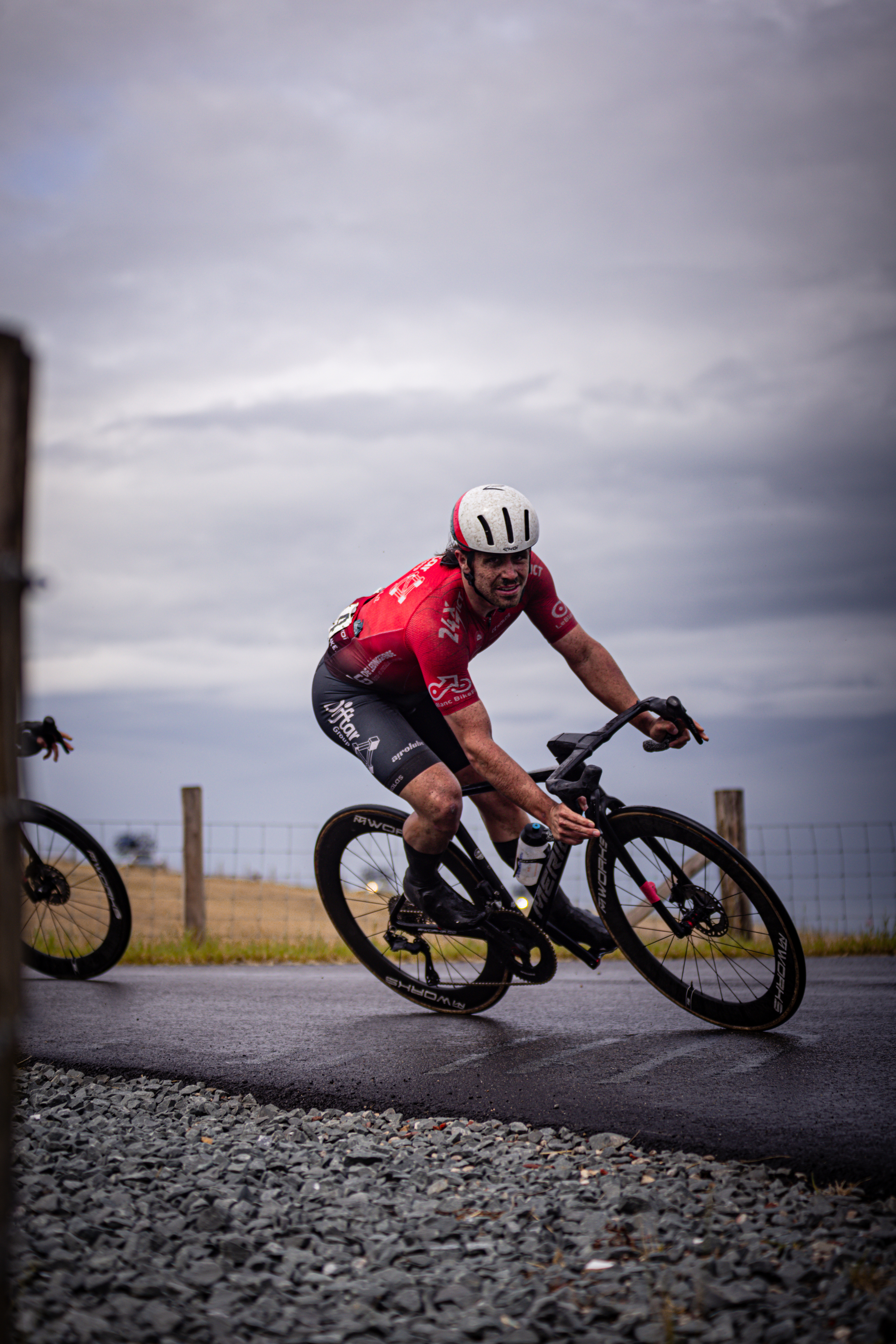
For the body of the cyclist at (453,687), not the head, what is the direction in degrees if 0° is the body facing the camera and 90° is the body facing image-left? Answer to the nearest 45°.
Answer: approximately 315°

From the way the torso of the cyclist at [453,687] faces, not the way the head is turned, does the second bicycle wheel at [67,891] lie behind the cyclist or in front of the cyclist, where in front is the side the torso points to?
behind

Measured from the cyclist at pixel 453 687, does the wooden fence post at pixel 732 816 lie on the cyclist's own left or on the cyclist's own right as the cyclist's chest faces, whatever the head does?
on the cyclist's own left

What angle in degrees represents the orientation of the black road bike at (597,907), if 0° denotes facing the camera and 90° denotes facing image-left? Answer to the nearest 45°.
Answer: approximately 315°
